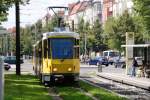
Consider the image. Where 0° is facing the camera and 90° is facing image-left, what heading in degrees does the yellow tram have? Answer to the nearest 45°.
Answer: approximately 0°
